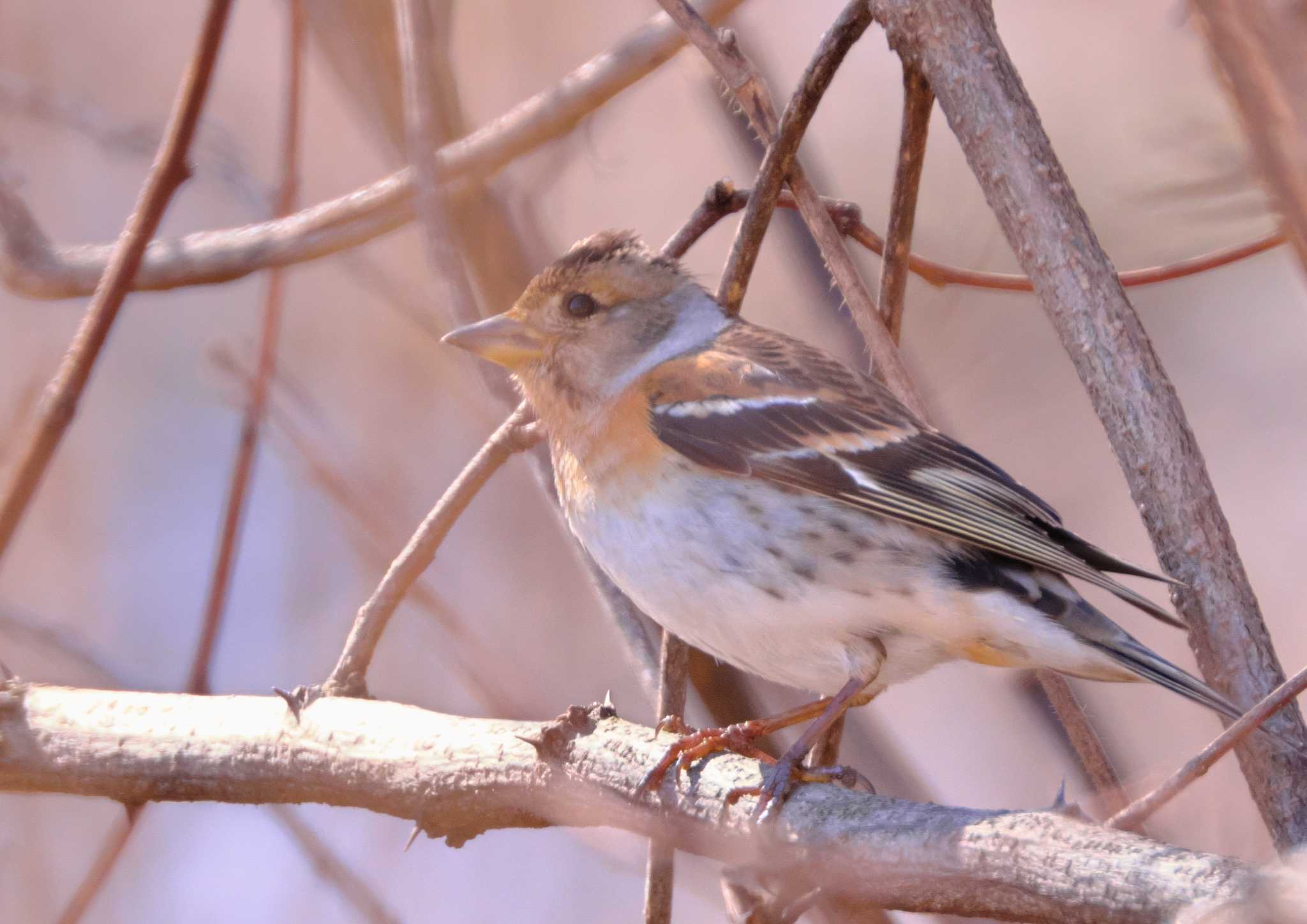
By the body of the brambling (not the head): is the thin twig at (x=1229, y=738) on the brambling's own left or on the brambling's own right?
on the brambling's own left

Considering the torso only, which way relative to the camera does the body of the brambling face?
to the viewer's left

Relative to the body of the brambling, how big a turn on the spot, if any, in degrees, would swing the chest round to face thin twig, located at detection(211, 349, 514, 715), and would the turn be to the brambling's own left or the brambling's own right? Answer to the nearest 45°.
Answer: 0° — it already faces it

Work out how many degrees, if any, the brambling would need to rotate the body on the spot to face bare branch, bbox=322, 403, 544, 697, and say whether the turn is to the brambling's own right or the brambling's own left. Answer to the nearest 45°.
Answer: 0° — it already faces it

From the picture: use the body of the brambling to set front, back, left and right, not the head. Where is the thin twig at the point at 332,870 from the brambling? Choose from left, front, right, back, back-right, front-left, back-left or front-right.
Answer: front
